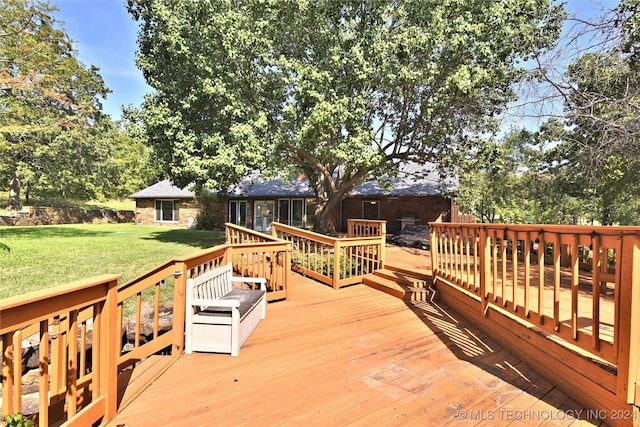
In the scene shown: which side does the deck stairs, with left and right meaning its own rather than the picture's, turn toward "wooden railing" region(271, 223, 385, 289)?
right

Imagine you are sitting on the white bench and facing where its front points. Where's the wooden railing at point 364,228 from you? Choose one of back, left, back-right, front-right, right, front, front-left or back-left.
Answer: front-left

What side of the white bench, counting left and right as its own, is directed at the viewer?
right

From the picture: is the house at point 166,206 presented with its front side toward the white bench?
yes

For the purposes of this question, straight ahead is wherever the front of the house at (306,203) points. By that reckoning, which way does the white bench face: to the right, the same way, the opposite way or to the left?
to the left

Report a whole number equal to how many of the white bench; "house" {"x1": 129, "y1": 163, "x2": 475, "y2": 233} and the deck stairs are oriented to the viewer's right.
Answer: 1

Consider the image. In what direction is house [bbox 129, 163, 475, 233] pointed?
toward the camera
